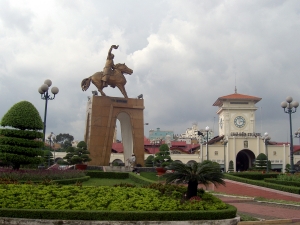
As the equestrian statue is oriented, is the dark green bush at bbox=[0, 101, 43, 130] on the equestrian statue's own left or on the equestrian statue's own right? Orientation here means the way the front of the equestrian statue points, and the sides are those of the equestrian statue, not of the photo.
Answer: on the equestrian statue's own right

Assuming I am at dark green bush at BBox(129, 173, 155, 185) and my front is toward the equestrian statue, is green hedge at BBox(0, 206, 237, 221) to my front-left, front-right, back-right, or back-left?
back-left
